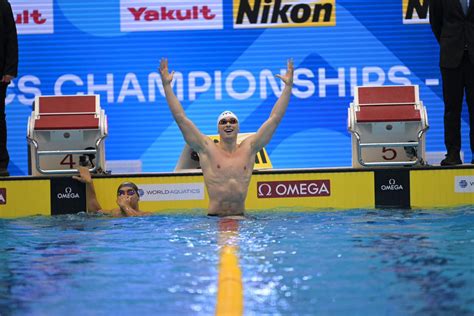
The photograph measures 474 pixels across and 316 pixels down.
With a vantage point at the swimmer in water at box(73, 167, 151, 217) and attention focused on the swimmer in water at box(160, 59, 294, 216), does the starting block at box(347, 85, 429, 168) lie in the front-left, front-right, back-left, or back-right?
front-left

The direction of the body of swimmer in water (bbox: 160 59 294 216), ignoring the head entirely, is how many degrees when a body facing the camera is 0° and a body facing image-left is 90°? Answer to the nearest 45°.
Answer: approximately 0°

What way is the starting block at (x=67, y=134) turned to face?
toward the camera

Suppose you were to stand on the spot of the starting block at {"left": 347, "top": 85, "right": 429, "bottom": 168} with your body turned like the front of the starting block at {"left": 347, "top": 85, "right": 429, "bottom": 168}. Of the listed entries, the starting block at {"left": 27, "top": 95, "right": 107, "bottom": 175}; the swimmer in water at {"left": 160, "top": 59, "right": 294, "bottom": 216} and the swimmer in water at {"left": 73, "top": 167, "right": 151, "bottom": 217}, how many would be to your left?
0

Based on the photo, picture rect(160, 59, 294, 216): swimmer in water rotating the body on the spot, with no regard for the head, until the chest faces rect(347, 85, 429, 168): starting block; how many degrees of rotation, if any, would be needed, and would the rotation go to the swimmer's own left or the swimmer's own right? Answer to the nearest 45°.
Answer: approximately 135° to the swimmer's own left

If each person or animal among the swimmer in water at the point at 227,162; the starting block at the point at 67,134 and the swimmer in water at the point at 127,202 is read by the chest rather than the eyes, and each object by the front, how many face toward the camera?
3

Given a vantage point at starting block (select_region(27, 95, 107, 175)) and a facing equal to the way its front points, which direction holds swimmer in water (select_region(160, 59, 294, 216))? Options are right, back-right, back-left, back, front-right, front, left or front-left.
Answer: front-left

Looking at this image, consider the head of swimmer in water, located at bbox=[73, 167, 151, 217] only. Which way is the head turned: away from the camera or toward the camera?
toward the camera

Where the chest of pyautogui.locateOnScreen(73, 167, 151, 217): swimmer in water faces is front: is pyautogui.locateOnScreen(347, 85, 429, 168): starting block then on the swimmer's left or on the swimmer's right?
on the swimmer's left

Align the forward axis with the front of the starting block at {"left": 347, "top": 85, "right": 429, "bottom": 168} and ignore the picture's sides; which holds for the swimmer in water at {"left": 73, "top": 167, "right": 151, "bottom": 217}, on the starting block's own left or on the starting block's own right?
on the starting block's own right

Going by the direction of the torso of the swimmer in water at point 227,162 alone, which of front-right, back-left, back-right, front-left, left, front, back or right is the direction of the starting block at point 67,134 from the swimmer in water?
back-right

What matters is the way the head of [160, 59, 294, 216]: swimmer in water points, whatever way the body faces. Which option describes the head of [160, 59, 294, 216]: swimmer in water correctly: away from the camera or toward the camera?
toward the camera

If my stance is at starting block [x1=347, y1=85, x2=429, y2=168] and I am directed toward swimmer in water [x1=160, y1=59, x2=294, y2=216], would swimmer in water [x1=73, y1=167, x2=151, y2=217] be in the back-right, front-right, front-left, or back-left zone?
front-right

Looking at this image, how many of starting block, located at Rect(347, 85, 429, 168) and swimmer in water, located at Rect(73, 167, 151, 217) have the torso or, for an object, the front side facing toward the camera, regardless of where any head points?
2

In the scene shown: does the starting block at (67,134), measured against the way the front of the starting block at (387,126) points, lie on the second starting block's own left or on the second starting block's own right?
on the second starting block's own right

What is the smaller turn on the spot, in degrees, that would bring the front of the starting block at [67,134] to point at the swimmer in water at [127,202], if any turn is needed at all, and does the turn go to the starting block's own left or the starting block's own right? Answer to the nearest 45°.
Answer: approximately 45° to the starting block's own left

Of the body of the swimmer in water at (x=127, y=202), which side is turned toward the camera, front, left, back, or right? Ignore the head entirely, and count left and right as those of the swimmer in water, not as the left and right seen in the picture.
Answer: front

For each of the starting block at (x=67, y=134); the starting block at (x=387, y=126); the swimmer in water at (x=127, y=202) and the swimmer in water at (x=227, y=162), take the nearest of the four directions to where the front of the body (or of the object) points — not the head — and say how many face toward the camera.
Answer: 4
